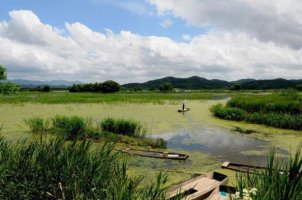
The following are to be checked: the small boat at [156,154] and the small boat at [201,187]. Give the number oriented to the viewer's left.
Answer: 1

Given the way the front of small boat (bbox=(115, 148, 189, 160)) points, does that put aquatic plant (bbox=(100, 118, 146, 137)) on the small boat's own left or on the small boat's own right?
on the small boat's own right

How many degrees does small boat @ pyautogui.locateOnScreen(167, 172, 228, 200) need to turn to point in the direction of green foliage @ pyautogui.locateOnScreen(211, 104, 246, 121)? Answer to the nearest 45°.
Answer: approximately 45° to its left

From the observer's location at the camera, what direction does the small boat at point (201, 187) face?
facing away from the viewer and to the right of the viewer

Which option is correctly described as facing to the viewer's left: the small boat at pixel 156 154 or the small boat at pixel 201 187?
the small boat at pixel 156 154

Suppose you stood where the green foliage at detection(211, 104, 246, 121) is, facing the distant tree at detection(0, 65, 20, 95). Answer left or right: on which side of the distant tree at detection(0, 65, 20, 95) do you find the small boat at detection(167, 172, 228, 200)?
left

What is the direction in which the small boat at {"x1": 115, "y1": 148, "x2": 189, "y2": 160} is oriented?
to the viewer's left

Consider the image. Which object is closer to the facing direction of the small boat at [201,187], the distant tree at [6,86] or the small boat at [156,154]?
the small boat

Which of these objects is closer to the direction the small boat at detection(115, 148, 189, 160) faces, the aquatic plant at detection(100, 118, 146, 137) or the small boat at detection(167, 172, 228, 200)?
the aquatic plant
